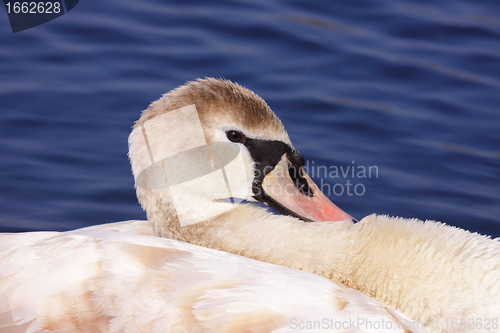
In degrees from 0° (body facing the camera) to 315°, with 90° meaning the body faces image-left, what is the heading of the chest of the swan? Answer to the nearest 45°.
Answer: approximately 270°
